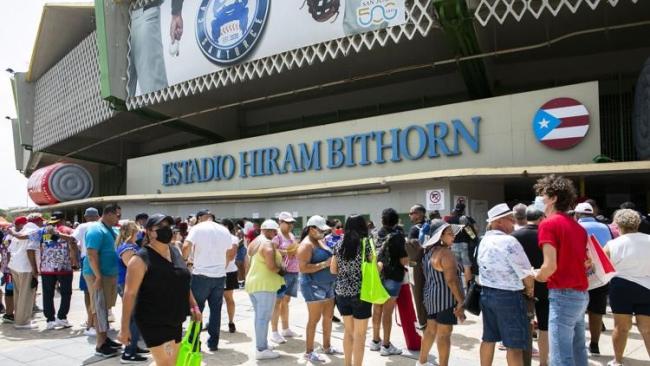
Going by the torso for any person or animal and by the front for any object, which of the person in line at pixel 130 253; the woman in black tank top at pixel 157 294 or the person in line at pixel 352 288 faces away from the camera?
the person in line at pixel 352 288

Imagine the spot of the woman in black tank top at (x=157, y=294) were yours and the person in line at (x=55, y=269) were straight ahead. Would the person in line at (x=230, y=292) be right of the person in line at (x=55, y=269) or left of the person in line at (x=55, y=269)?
right

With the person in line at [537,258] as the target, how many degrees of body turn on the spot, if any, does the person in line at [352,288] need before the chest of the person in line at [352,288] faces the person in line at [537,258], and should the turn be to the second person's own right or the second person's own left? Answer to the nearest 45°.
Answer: approximately 90° to the second person's own right

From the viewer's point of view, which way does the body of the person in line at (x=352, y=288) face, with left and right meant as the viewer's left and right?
facing away from the viewer

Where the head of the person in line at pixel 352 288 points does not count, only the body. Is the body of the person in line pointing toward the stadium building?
yes

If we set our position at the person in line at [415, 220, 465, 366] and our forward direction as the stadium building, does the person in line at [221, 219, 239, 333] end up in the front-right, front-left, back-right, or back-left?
front-left

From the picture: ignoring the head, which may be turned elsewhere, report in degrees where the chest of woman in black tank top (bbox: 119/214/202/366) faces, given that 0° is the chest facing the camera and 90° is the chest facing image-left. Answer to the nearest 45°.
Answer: approximately 315°

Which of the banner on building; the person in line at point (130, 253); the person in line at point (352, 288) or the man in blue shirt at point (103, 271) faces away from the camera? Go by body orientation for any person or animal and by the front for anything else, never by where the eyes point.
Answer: the person in line at point (352, 288)

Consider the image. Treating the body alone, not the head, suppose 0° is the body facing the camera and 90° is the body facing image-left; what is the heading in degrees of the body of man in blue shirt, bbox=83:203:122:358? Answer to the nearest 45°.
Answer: approximately 270°

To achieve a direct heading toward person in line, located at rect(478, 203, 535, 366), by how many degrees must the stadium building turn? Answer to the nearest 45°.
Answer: approximately 45° to its left

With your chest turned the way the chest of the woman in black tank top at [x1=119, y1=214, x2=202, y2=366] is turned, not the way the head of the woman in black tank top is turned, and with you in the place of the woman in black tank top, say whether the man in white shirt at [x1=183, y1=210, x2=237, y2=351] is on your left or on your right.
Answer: on your left

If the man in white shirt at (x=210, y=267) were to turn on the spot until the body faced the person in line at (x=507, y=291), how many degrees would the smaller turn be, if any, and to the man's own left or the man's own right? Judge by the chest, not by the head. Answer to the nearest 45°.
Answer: approximately 135° to the man's own right

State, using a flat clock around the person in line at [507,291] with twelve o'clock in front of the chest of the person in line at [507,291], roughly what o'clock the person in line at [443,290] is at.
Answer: the person in line at [443,290] is roughly at 9 o'clock from the person in line at [507,291].

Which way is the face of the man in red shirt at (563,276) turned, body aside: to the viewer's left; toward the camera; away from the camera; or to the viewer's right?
to the viewer's left
